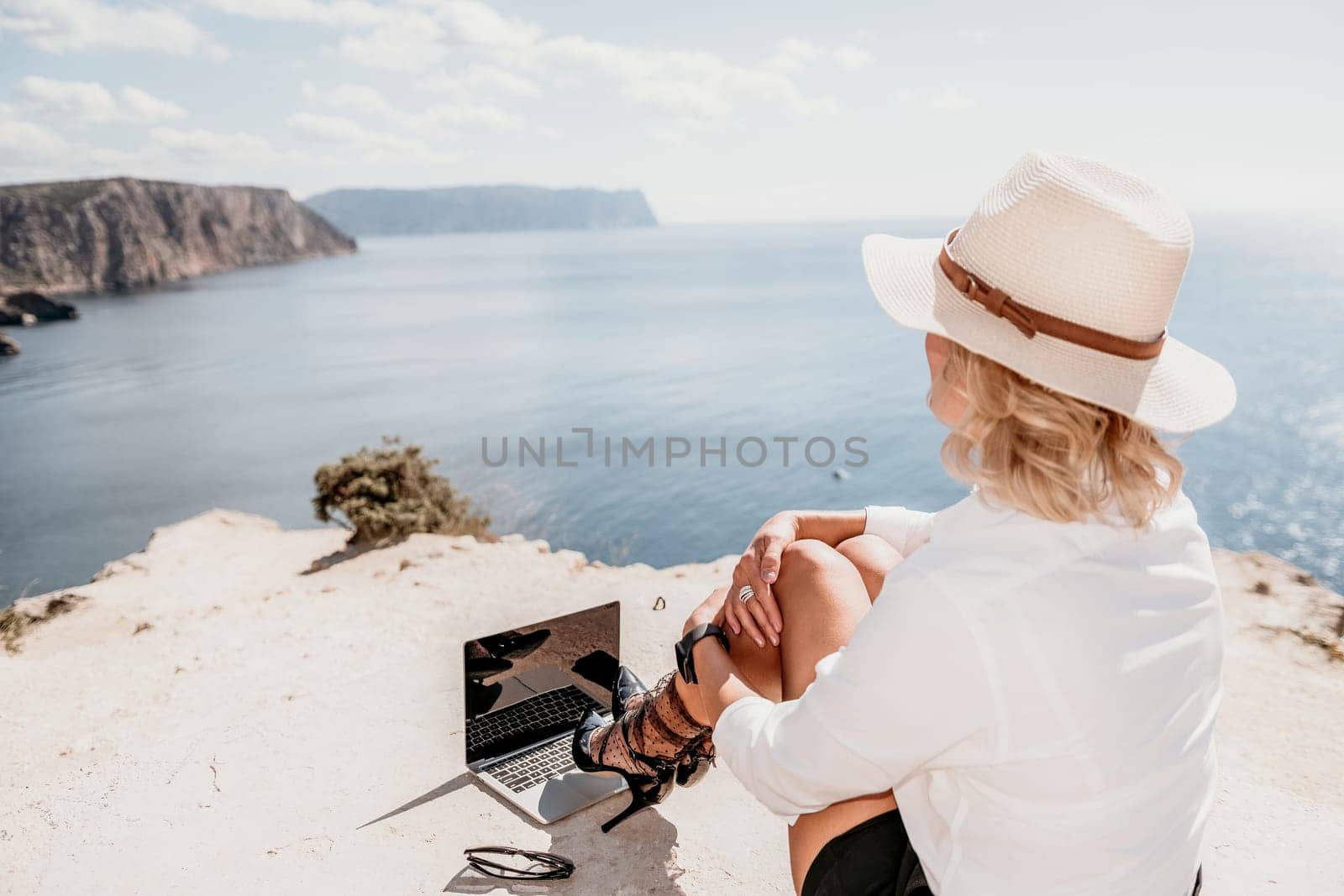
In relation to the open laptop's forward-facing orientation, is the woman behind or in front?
in front

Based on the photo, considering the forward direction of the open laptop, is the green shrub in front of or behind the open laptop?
behind

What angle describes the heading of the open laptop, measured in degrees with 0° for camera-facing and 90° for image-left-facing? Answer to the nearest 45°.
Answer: approximately 315°

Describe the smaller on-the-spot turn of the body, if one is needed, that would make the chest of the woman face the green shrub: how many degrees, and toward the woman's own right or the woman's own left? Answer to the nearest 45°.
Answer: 0° — they already face it

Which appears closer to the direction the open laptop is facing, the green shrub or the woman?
the woman

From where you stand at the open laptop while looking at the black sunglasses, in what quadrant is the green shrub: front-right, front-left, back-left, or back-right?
back-right

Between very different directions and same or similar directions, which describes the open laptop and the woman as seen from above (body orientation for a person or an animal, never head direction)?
very different directions

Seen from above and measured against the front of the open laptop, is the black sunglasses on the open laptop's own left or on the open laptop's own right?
on the open laptop's own right

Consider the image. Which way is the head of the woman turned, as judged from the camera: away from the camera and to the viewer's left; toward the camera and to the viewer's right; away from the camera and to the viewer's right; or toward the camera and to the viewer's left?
away from the camera and to the viewer's left

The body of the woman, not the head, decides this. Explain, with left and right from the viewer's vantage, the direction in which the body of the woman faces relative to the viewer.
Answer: facing away from the viewer and to the left of the viewer
